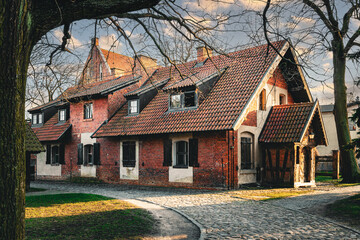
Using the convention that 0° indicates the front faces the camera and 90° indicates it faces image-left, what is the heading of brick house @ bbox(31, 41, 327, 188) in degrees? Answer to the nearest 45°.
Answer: approximately 315°
